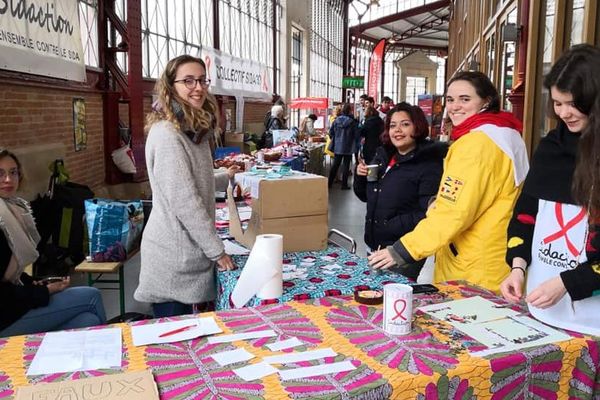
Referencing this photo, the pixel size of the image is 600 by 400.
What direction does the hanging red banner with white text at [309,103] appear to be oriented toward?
toward the camera

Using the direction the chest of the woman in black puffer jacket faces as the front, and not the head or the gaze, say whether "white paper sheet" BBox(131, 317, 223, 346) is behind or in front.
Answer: in front

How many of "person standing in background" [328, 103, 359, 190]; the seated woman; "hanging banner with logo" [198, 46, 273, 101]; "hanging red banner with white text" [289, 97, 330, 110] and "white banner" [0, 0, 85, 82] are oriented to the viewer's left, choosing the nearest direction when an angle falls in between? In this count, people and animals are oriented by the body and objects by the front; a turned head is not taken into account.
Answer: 0

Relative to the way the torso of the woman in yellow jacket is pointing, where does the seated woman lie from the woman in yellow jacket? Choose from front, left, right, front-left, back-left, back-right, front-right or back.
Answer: front

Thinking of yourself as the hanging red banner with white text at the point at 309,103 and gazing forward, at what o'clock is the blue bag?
The blue bag is roughly at 12 o'clock from the hanging red banner with white text.

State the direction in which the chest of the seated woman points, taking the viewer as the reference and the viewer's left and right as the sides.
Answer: facing to the right of the viewer

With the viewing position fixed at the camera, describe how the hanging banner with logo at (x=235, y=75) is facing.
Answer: facing the viewer and to the right of the viewer

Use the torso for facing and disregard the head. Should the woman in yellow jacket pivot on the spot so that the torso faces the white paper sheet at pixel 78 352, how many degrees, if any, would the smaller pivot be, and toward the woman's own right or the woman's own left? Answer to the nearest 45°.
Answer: approximately 45° to the woman's own left

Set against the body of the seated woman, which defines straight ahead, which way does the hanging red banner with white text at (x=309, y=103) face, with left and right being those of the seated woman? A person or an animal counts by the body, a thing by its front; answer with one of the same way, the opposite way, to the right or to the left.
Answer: to the right

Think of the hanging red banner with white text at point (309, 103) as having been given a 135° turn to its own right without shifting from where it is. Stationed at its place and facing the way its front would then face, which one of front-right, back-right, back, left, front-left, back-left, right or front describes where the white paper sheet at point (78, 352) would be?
back-left
